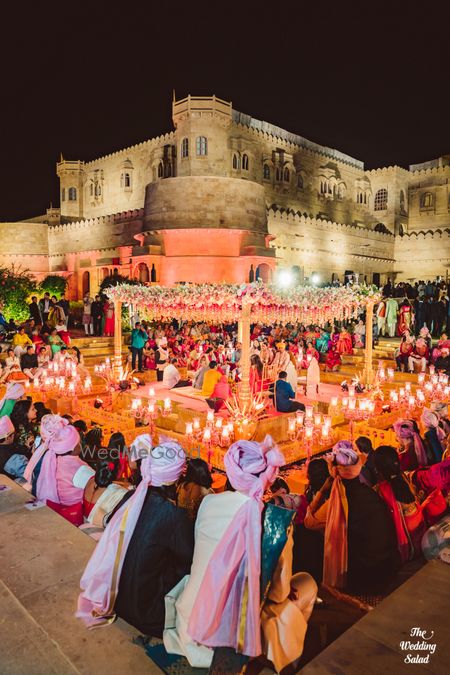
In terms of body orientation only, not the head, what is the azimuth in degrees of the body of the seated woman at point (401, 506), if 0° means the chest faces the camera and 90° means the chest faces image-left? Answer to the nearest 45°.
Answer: approximately 135°

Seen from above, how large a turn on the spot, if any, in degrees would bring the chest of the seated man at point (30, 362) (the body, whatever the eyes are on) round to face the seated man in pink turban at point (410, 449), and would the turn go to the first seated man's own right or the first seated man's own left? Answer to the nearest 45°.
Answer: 0° — they already face them

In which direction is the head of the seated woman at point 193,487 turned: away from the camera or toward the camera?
away from the camera

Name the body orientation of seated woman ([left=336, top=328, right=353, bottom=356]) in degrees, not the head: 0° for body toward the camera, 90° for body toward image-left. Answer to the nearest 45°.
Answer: approximately 45°

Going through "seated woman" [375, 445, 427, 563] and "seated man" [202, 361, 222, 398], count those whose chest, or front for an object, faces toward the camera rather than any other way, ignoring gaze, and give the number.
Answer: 0

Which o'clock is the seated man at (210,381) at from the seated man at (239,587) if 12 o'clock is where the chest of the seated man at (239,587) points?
the seated man at (210,381) is roughly at 12 o'clock from the seated man at (239,587).

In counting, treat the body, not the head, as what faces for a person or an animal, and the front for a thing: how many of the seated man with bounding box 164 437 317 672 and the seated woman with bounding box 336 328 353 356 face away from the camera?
1

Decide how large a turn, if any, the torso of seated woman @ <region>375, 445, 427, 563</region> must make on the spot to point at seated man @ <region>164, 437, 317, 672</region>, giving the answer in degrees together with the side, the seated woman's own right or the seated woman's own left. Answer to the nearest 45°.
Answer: approximately 90° to the seated woman's own left

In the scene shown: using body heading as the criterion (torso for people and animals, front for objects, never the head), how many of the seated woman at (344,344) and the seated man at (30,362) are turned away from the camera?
0

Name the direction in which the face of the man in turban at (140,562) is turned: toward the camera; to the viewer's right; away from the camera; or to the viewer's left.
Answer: away from the camera

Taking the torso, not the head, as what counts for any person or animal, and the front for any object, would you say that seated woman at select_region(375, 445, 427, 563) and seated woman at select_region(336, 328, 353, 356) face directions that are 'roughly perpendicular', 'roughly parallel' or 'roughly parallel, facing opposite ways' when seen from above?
roughly perpendicular

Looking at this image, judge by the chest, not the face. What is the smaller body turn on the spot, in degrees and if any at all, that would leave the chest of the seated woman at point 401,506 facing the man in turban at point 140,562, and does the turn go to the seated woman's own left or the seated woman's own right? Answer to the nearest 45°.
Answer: approximately 90° to the seated woman's own left

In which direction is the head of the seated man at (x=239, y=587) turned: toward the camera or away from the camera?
away from the camera

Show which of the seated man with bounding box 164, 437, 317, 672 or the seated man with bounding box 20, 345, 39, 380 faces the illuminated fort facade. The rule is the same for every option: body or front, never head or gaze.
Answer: the seated man with bounding box 164, 437, 317, 672
